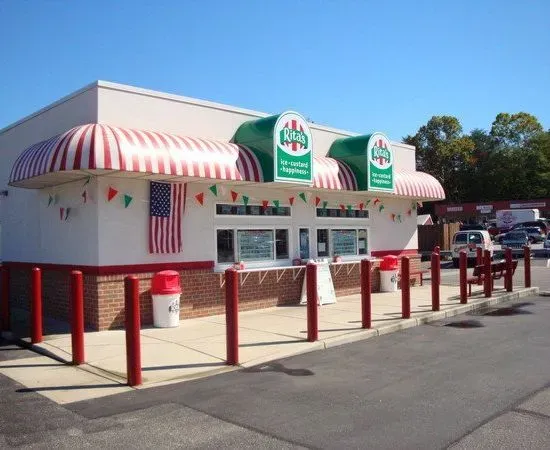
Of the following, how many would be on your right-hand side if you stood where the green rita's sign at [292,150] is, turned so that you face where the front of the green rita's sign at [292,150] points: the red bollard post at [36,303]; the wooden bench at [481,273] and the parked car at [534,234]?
1

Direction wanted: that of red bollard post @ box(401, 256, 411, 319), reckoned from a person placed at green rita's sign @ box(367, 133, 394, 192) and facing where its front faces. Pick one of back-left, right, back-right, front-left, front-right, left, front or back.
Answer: front-right

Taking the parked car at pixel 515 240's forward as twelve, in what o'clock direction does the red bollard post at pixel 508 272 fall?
The red bollard post is roughly at 12 o'clock from the parked car.

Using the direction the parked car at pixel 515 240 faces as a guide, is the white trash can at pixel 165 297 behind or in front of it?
in front

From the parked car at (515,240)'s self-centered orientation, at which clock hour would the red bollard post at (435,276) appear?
The red bollard post is roughly at 12 o'clock from the parked car.

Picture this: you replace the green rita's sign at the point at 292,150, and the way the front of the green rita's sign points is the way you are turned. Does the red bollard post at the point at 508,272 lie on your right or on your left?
on your left

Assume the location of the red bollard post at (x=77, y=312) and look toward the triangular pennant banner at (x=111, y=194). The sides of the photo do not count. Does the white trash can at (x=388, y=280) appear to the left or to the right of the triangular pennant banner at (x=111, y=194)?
right

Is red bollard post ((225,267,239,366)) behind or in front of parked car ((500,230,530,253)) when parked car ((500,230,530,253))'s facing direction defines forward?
in front

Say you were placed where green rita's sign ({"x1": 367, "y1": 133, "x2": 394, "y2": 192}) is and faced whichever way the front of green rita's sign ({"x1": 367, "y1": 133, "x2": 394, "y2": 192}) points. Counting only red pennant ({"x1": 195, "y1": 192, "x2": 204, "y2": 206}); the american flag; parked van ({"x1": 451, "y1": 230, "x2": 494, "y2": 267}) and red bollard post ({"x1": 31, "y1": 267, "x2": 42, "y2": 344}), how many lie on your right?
3

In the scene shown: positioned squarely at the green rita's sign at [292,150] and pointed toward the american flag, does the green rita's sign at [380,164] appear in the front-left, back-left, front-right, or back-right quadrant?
back-right

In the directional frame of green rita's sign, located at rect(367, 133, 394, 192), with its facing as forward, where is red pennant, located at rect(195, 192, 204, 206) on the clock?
The red pennant is roughly at 3 o'clock from the green rita's sign.

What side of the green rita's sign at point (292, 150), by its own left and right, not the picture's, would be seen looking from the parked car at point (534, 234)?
left

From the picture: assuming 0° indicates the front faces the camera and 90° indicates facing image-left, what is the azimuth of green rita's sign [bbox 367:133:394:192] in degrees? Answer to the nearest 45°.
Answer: approximately 315°
